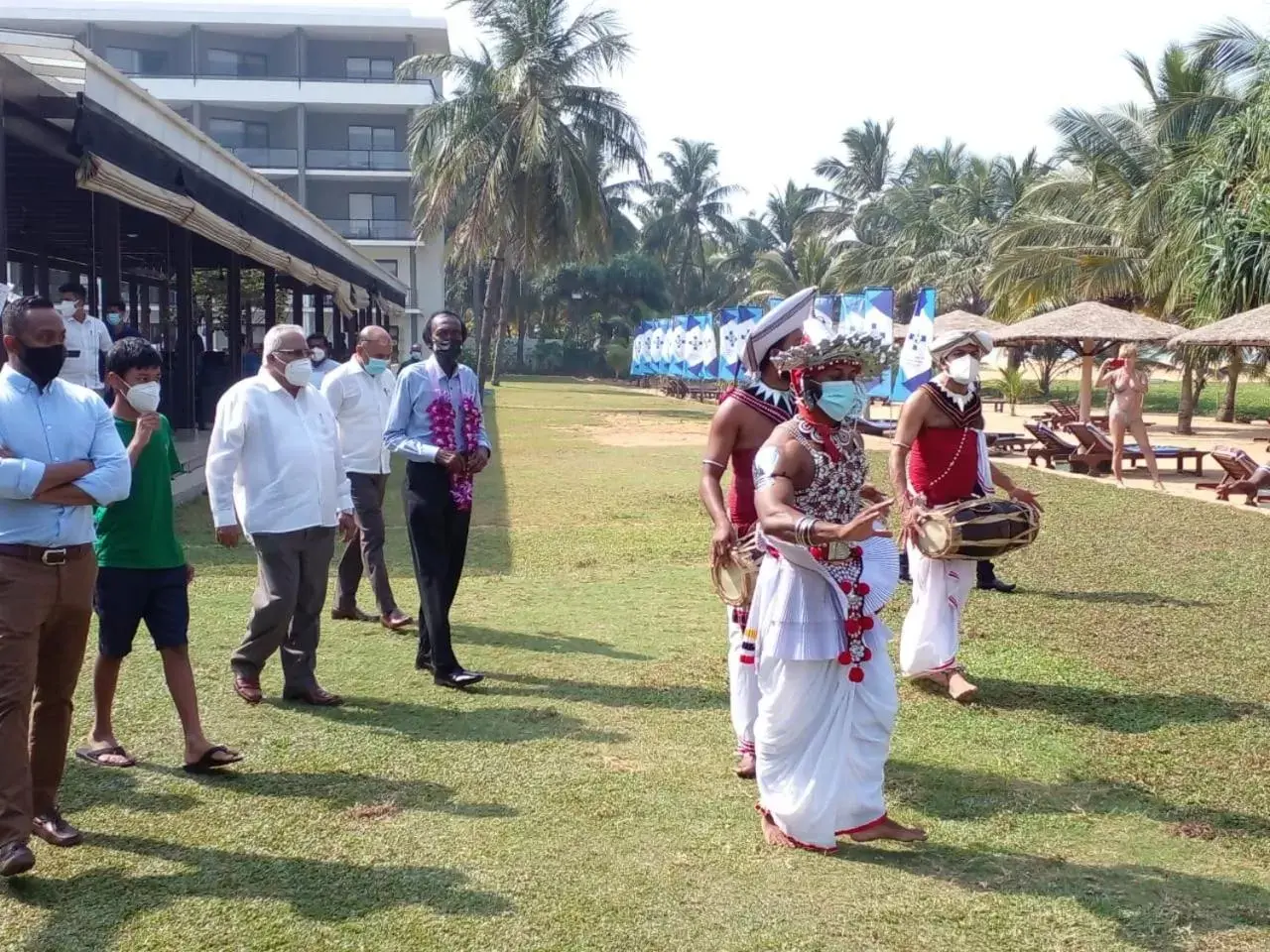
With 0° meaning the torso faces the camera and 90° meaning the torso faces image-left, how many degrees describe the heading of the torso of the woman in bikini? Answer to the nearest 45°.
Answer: approximately 0°

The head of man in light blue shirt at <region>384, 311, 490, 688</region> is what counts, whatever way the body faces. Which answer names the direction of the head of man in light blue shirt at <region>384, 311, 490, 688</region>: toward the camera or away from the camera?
toward the camera

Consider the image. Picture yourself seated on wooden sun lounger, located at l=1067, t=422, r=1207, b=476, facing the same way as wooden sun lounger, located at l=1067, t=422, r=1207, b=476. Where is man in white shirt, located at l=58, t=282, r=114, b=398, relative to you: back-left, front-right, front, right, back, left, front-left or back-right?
back-right

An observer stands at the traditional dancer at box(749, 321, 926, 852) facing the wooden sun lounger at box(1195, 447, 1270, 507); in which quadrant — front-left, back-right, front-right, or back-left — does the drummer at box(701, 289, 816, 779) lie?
front-left

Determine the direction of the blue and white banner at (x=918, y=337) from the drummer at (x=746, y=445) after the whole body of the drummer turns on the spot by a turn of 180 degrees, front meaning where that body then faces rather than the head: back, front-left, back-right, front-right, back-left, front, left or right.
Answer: front-right

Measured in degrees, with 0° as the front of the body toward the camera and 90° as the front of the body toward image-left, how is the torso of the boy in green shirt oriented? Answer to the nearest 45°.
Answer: approximately 315°

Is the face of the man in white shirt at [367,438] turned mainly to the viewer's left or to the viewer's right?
to the viewer's right

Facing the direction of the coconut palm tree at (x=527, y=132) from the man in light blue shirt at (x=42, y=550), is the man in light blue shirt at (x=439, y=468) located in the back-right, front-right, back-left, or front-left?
front-right

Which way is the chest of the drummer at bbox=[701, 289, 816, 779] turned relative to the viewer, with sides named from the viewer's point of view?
facing the viewer and to the right of the viewer

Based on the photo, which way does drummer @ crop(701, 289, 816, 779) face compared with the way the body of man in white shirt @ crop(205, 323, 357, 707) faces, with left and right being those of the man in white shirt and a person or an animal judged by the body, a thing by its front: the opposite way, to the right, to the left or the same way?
the same way

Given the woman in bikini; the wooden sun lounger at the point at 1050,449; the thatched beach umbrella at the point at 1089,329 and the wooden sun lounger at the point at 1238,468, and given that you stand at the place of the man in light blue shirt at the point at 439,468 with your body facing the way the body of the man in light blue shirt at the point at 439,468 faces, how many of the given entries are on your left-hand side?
4

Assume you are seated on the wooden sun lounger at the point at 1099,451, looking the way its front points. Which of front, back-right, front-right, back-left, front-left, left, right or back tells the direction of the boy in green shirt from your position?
right

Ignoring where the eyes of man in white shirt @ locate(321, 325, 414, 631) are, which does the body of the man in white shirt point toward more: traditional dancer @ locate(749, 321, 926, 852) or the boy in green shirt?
the traditional dancer

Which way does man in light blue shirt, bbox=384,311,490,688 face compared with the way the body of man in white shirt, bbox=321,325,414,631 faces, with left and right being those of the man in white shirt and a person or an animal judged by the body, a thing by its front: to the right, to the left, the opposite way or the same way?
the same way

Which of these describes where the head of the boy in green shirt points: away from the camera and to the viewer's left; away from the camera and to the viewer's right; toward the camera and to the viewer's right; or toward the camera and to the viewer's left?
toward the camera and to the viewer's right

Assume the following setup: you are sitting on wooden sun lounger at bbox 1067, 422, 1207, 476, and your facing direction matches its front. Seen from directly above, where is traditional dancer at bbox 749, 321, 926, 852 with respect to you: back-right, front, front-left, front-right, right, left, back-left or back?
right

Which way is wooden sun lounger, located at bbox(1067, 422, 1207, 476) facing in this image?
to the viewer's right

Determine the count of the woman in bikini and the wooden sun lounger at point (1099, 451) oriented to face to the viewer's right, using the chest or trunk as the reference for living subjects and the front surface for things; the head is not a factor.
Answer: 1
